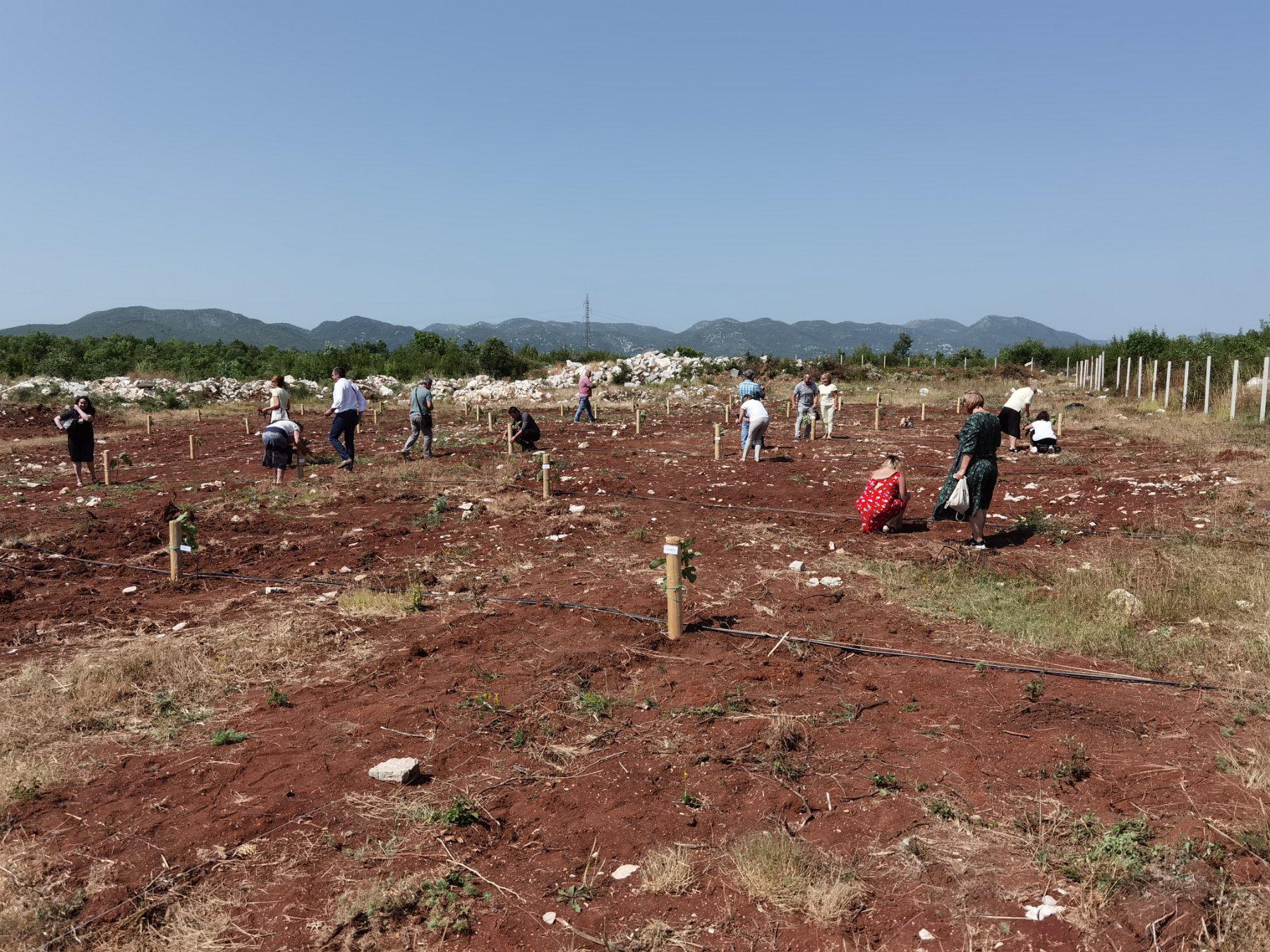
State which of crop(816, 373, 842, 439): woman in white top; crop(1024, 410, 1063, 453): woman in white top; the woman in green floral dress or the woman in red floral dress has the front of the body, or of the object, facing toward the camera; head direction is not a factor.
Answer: crop(816, 373, 842, 439): woman in white top

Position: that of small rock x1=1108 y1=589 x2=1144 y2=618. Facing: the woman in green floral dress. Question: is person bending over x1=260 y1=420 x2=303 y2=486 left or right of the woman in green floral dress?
left

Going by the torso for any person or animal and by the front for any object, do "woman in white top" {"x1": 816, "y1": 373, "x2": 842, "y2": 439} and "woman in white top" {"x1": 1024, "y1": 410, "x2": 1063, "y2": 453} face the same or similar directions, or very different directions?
very different directions

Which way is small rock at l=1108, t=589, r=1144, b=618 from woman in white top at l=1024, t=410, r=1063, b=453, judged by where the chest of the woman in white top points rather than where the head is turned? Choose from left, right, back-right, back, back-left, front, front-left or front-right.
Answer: back

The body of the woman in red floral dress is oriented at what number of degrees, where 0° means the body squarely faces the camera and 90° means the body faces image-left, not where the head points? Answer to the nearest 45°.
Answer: approximately 225°

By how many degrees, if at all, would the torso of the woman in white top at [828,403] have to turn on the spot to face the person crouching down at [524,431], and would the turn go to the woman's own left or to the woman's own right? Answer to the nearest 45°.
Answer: approximately 45° to the woman's own right

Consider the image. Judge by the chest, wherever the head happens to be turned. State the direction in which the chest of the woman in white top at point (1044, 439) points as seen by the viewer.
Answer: away from the camera

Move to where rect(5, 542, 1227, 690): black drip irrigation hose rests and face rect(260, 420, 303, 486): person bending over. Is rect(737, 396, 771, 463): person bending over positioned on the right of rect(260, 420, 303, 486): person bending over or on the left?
right

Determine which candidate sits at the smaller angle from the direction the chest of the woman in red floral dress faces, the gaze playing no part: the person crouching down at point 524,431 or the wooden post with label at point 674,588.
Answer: the person crouching down

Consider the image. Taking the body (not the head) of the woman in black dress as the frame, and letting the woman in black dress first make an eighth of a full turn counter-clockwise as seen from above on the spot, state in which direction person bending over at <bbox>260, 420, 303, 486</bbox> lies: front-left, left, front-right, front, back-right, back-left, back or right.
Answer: front

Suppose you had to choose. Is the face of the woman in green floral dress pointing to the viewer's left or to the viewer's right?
to the viewer's left

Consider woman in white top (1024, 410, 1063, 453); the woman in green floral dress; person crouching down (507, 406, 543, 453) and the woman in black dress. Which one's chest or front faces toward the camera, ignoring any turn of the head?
the woman in black dress

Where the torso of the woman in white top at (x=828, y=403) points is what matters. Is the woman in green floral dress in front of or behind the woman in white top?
in front
